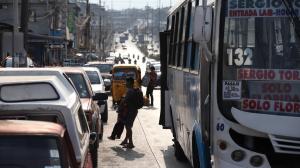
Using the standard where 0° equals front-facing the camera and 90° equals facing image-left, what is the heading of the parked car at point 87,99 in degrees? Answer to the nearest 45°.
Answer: approximately 0°

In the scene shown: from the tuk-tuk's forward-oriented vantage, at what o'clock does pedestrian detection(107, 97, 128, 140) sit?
The pedestrian is roughly at 12 o'clock from the tuk-tuk.

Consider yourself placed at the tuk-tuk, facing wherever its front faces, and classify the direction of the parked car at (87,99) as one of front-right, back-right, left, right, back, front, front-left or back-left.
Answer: front

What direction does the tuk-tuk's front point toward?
away from the camera

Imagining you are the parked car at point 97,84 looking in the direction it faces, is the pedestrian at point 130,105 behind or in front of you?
behind
